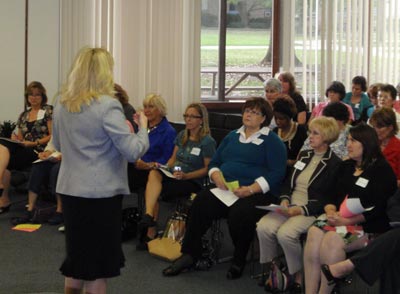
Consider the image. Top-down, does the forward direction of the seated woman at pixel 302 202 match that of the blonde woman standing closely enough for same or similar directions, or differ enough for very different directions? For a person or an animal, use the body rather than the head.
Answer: very different directions

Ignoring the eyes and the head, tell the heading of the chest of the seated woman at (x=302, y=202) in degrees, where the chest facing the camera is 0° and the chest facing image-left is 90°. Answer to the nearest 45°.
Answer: approximately 45°

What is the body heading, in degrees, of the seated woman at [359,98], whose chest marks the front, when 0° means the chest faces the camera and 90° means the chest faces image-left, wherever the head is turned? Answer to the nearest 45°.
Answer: approximately 45°

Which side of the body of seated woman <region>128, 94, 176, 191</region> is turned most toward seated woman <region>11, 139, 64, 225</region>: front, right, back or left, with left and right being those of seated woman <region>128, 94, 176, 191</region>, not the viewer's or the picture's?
right

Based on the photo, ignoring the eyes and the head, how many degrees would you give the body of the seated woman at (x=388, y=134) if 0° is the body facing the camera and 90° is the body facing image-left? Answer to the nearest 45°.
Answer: approximately 45°

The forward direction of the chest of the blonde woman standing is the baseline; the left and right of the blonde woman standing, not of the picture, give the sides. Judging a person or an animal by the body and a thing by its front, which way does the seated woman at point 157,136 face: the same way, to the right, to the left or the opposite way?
the opposite way

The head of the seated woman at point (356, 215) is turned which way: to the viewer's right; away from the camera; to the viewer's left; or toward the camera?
to the viewer's left

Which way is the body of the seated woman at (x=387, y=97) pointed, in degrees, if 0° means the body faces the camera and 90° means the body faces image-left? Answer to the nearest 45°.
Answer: approximately 45°

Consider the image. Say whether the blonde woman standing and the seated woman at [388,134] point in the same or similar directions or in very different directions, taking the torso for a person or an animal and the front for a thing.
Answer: very different directions

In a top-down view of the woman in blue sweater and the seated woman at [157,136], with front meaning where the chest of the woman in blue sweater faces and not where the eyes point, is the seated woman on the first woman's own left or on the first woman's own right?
on the first woman's own right

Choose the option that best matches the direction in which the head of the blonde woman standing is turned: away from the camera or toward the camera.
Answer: away from the camera

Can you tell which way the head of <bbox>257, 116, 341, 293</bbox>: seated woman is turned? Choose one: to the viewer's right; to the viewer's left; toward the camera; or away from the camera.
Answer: to the viewer's left
